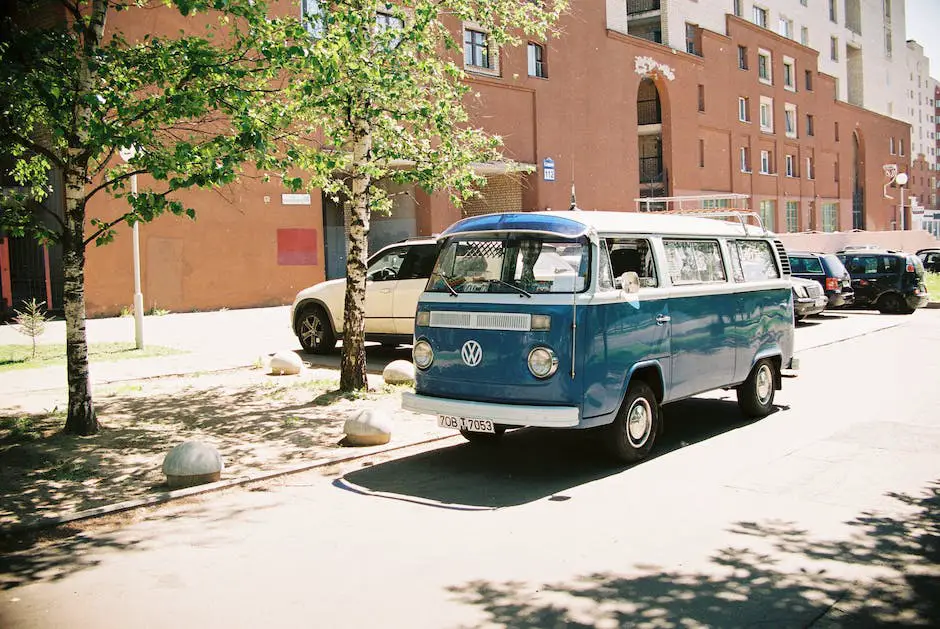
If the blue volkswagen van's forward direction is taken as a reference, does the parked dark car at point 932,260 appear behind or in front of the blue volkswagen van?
behind

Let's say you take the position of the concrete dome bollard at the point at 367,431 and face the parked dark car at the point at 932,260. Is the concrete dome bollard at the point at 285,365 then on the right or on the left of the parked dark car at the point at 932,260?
left

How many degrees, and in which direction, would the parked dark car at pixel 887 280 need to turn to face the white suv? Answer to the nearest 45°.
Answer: approximately 90° to its left

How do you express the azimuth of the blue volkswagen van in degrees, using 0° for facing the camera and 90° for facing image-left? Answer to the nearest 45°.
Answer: approximately 45°

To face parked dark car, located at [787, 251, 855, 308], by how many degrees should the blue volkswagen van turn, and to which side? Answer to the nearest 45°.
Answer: approximately 135° to its right

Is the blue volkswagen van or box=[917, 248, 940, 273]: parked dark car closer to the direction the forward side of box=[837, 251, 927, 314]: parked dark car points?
the parked dark car

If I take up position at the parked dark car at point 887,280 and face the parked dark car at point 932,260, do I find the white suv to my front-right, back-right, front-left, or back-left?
back-left

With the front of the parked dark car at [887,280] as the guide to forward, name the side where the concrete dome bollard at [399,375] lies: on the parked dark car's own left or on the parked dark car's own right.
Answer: on the parked dark car's own left

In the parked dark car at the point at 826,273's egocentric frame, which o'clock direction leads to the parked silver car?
The parked silver car is roughly at 8 o'clock from the parked dark car.

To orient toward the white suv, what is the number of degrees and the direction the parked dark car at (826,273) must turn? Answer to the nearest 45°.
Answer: approximately 90° to its left

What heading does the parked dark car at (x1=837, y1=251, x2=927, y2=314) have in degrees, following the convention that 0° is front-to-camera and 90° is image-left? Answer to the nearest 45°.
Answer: approximately 135°

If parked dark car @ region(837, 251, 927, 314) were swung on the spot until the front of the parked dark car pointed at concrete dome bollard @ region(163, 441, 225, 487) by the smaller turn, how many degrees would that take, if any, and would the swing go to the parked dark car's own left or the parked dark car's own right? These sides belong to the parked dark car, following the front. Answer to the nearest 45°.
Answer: approximately 135° to the parked dark car's own left
